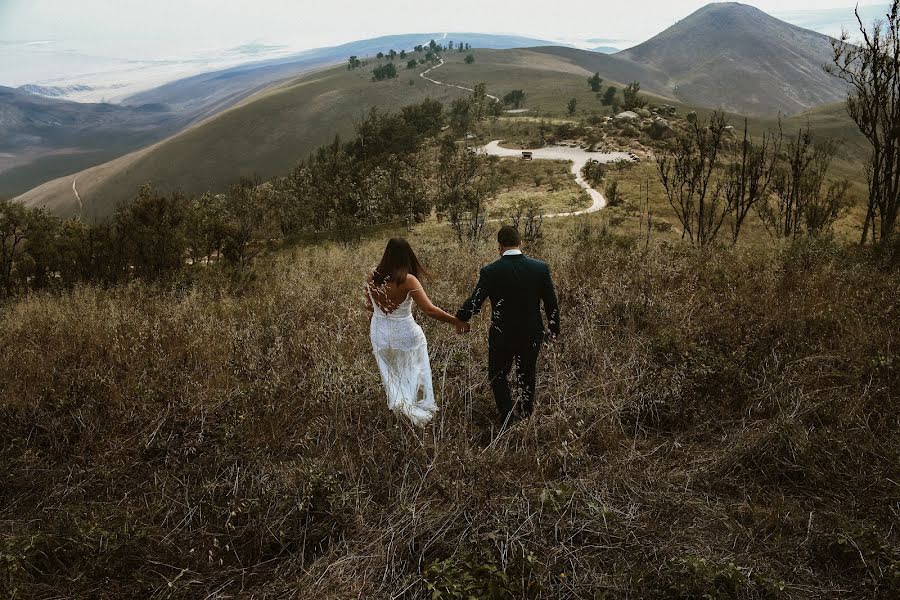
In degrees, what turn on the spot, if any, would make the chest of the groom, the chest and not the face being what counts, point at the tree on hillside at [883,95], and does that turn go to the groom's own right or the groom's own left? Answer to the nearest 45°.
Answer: approximately 45° to the groom's own right

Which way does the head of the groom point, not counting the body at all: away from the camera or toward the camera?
away from the camera

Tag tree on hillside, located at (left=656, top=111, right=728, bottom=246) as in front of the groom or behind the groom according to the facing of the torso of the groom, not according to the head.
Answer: in front

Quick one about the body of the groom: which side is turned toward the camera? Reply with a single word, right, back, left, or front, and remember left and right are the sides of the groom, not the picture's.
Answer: back

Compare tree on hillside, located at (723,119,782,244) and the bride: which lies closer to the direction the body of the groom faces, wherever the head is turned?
the tree on hillside

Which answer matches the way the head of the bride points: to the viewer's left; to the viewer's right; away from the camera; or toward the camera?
away from the camera

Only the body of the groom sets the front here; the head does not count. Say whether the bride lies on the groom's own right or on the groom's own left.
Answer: on the groom's own left

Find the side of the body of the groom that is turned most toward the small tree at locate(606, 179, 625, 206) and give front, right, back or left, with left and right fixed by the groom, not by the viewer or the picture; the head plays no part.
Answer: front

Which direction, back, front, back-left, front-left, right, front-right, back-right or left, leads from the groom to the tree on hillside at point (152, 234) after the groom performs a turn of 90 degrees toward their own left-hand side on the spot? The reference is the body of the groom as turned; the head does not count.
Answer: front-right
